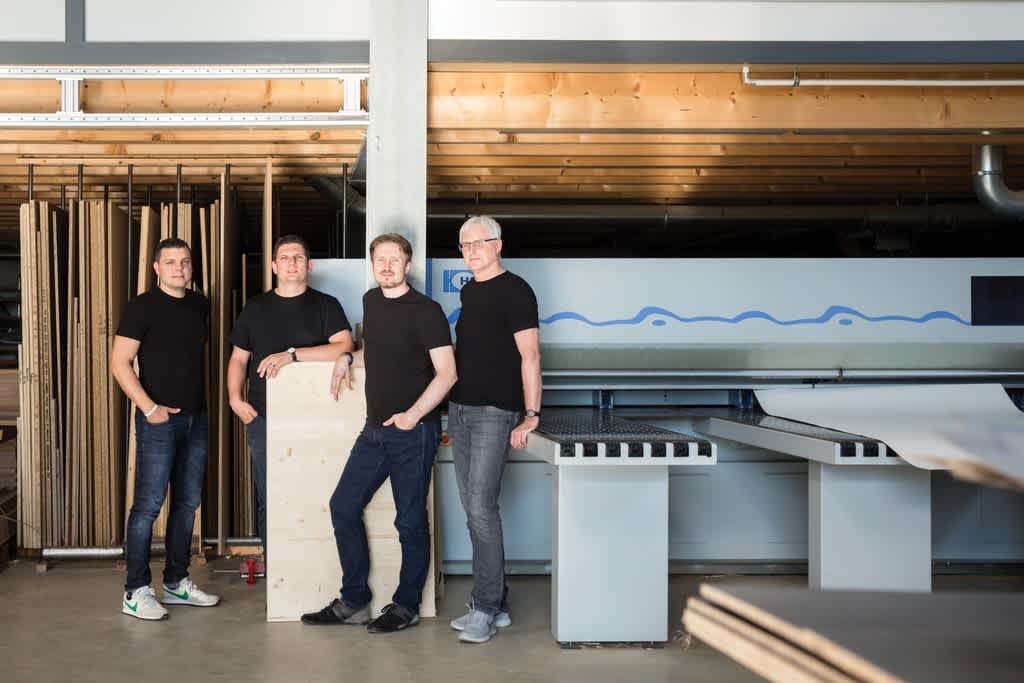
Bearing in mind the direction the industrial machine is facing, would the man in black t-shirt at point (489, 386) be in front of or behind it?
in front

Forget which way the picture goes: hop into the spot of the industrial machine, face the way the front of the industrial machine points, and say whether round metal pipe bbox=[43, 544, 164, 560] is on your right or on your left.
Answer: on your right

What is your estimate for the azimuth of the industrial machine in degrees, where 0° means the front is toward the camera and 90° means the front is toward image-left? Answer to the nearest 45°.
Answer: approximately 0°

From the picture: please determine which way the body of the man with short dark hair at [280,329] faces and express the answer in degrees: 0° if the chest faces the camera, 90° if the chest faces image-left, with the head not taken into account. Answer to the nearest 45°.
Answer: approximately 0°

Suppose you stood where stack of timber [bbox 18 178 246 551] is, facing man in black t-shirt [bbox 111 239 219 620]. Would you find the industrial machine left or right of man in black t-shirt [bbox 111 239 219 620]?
left

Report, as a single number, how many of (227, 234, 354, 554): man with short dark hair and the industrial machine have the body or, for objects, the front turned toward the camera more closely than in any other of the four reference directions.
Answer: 2

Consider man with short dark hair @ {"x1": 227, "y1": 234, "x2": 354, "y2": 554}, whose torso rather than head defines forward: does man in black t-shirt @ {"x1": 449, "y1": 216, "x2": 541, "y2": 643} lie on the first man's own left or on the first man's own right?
on the first man's own left

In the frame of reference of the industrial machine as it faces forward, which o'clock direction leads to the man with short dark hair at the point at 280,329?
The man with short dark hair is roughly at 2 o'clock from the industrial machine.

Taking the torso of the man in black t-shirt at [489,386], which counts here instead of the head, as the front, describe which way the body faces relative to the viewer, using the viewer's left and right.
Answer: facing the viewer and to the left of the viewer

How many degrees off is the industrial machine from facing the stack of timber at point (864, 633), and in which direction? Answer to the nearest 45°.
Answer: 0° — it already faces it
